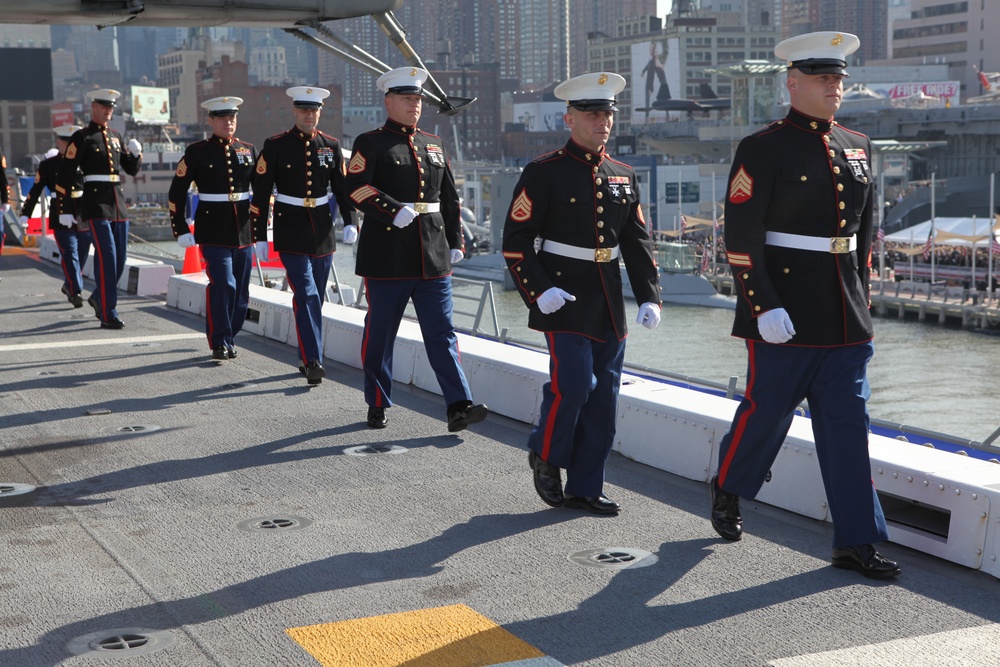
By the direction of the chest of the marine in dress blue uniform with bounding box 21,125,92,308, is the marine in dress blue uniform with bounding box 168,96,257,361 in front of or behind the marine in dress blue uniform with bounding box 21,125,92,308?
in front

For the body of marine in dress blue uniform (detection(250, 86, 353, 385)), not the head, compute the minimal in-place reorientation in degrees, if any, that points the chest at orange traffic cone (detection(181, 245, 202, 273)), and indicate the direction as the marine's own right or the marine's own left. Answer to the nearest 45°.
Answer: approximately 180°

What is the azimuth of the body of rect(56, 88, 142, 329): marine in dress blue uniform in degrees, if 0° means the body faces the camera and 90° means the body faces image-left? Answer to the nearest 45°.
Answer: approximately 315°

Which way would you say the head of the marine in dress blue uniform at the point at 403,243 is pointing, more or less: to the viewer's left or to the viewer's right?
to the viewer's right

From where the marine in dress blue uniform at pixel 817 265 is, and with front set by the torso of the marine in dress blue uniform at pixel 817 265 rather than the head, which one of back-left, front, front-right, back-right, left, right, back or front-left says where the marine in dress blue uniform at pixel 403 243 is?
back

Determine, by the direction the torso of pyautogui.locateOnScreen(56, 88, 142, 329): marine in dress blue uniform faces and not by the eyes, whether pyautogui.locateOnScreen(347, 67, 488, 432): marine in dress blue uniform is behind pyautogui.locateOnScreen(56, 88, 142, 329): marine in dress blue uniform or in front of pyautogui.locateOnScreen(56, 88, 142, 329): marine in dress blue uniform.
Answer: in front

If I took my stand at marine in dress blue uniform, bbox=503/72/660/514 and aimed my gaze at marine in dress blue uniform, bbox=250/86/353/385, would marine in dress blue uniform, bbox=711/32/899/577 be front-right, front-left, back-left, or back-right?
back-right
